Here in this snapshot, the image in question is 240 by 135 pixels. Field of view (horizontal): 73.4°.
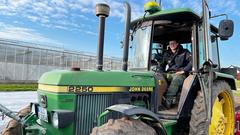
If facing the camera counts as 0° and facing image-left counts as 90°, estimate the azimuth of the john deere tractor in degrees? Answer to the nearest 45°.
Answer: approximately 45°
